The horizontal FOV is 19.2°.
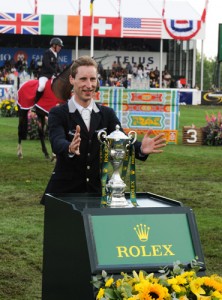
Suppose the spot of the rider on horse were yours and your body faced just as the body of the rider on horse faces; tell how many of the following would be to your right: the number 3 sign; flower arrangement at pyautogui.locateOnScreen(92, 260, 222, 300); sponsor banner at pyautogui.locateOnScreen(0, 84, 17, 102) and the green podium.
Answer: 2

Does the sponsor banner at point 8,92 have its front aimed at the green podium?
yes

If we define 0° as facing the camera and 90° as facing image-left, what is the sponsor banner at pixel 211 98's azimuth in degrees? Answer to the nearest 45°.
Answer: approximately 0°

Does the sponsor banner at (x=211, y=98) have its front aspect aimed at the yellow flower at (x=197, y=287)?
yes

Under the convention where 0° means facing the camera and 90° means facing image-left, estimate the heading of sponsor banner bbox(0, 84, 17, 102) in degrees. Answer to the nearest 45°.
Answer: approximately 0°

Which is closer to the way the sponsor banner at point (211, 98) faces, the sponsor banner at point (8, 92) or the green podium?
the green podium

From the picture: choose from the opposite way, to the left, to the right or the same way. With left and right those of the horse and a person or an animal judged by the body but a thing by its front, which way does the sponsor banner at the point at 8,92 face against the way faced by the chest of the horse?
to the right

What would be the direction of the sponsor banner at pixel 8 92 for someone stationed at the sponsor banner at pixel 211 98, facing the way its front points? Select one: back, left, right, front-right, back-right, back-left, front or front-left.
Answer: front-right
